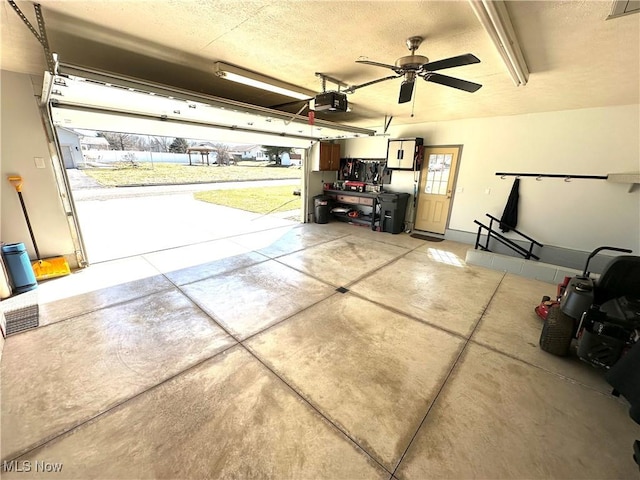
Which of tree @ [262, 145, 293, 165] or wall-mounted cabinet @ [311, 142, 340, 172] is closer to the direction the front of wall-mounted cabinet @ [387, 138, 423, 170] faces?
the wall-mounted cabinet

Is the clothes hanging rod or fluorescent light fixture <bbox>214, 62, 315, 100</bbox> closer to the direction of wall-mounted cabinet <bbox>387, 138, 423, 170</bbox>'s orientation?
the fluorescent light fixture

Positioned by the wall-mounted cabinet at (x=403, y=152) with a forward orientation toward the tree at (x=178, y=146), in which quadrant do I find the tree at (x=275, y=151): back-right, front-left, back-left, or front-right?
front-right

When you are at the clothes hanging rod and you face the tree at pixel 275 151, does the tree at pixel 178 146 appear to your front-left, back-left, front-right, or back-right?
front-left

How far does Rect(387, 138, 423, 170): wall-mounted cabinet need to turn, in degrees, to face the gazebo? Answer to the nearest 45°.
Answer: approximately 90° to its right

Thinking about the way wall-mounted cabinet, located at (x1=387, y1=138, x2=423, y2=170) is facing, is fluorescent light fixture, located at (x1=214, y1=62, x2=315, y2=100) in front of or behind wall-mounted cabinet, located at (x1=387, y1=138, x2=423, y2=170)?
in front

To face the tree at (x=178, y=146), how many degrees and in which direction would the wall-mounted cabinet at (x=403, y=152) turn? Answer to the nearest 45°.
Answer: approximately 90° to its right

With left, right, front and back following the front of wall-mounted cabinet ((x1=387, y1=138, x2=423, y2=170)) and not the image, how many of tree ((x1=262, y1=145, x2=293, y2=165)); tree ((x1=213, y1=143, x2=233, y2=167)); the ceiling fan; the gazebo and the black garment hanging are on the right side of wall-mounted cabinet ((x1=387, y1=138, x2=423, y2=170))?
3

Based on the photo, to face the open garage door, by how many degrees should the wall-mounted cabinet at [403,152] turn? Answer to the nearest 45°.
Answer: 0° — it already faces it

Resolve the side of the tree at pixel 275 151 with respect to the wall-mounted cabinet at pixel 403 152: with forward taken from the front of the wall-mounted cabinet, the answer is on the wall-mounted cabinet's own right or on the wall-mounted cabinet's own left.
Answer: on the wall-mounted cabinet's own right

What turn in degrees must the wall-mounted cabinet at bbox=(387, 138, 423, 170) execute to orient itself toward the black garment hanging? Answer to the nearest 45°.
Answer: approximately 135° to its left

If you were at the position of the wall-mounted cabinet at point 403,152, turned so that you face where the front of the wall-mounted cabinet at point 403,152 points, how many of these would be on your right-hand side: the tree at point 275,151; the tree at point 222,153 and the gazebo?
3

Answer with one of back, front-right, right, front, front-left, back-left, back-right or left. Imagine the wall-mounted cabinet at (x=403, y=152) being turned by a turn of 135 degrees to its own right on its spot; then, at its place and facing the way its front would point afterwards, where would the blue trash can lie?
back-left

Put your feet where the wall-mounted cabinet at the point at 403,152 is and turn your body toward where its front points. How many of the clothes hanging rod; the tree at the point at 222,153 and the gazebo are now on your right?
2

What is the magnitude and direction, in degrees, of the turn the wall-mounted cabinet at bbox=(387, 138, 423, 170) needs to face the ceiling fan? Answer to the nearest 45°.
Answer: approximately 45° to its left
